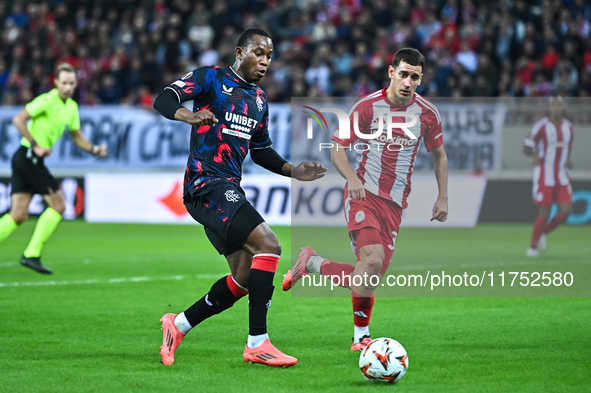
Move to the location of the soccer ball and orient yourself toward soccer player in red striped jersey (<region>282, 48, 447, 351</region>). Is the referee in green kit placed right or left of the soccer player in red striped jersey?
left

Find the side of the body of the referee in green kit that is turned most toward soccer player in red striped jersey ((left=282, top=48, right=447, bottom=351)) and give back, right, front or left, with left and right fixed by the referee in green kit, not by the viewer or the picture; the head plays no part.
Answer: front

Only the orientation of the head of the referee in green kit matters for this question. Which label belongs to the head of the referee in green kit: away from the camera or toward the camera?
toward the camera

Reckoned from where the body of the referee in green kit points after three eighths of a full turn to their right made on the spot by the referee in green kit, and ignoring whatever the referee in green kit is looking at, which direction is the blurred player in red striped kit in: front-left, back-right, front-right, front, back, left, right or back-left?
back

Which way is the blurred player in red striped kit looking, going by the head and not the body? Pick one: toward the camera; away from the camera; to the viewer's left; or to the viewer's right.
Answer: toward the camera

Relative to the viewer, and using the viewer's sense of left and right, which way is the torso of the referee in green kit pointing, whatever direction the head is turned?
facing the viewer and to the right of the viewer

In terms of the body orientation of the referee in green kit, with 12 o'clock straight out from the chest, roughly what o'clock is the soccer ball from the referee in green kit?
The soccer ball is roughly at 1 o'clock from the referee in green kit.
